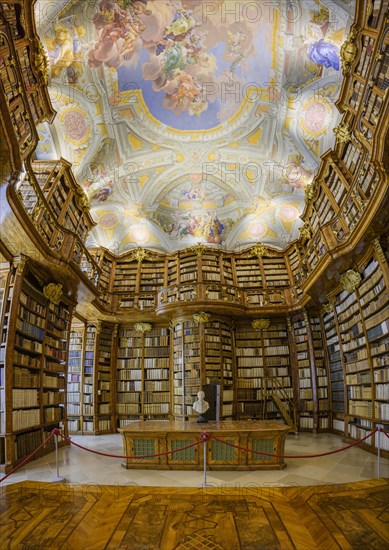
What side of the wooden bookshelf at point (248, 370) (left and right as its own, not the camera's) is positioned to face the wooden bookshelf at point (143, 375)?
right

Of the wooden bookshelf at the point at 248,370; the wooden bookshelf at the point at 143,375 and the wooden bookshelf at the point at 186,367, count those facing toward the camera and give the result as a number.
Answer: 3

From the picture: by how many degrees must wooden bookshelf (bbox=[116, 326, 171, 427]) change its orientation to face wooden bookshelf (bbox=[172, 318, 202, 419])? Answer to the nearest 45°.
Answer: approximately 45° to its left

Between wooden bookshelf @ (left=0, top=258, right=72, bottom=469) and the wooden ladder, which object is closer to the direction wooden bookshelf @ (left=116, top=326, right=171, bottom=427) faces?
the wooden bookshelf

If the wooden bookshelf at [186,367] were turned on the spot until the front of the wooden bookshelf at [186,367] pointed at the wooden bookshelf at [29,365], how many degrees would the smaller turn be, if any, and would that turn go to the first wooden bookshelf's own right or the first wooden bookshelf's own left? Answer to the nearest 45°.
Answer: approximately 45° to the first wooden bookshelf's own right

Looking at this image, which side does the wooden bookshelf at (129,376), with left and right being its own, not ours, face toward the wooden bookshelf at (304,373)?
left

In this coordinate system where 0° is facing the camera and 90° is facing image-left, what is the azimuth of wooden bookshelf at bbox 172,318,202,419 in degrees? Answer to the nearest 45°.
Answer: approximately 0°

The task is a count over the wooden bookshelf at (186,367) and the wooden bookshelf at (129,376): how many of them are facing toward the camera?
2

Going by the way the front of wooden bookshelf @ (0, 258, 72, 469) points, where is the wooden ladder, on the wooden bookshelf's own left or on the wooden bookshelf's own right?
on the wooden bookshelf's own left

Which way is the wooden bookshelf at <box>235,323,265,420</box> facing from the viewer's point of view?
toward the camera

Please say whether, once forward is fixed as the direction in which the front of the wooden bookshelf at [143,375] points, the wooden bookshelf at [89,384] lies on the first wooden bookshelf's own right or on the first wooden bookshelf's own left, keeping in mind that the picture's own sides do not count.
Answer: on the first wooden bookshelf's own right

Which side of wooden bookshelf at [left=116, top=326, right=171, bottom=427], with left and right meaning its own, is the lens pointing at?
front

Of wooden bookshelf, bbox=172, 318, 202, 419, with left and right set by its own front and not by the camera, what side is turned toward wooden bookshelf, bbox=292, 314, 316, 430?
left
